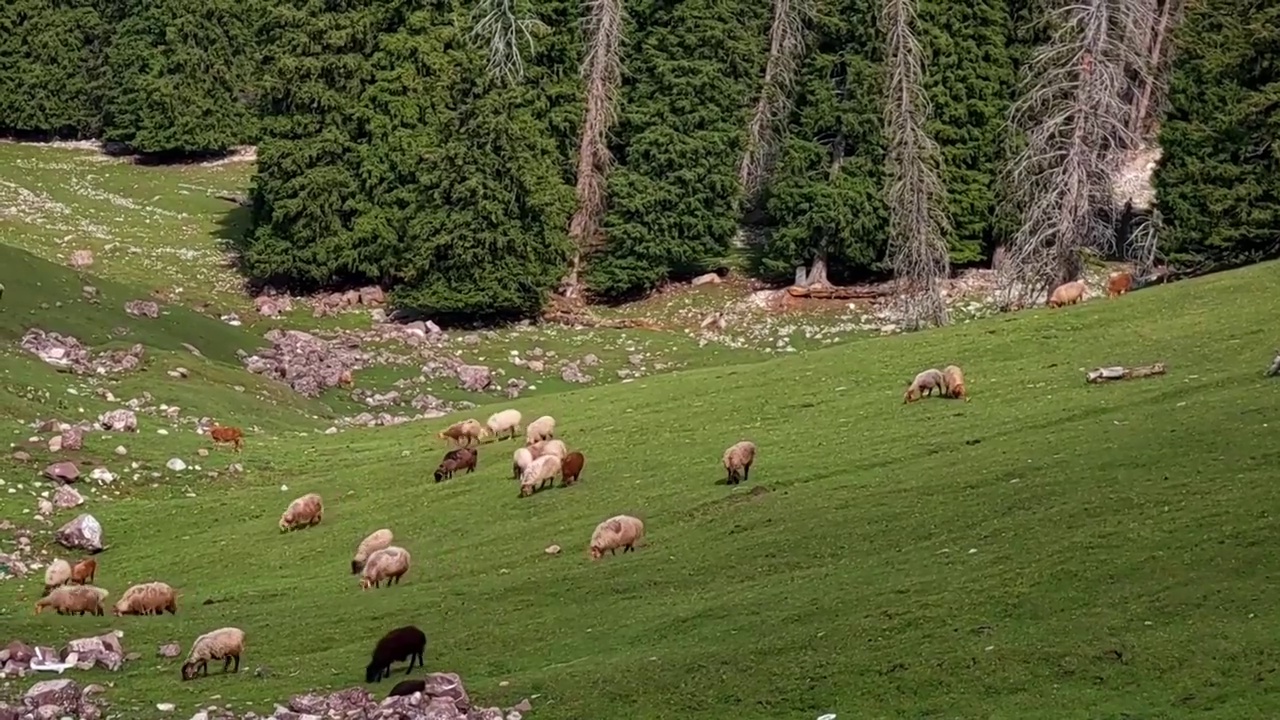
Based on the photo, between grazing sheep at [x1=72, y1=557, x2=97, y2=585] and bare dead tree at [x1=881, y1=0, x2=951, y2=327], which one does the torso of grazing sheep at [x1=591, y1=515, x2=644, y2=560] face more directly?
the grazing sheep

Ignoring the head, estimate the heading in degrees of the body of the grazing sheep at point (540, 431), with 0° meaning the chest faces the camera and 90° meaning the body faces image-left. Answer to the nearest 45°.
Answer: approximately 45°

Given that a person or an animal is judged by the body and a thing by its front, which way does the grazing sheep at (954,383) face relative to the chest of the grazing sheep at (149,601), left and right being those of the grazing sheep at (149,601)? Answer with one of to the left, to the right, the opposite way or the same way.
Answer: to the left

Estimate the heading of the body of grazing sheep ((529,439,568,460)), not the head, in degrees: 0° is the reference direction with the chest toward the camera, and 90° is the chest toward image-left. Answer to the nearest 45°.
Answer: approximately 90°

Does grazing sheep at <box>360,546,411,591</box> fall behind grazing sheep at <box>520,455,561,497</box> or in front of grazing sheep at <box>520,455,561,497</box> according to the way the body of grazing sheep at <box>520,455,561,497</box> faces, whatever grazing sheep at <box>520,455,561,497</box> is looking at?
in front

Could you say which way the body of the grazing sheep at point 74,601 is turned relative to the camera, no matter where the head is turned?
to the viewer's left

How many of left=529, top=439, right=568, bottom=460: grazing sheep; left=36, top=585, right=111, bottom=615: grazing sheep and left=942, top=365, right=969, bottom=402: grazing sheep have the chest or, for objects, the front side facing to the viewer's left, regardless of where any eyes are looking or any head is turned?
2

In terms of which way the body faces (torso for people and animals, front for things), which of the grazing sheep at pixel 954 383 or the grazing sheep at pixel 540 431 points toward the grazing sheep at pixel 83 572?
the grazing sheep at pixel 540 431

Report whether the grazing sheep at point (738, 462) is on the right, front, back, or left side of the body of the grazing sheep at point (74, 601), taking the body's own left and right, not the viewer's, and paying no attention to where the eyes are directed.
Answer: back

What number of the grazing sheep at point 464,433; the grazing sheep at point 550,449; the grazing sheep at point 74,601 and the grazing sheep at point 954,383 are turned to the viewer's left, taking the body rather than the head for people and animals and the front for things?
3

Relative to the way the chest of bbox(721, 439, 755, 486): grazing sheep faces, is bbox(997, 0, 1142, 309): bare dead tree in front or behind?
behind

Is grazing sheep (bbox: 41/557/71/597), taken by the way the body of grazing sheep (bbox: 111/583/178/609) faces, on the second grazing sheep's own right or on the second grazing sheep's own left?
on the second grazing sheep's own right

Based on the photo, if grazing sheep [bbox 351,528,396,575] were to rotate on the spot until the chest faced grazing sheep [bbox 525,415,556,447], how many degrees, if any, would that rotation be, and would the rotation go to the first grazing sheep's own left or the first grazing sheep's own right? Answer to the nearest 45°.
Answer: approximately 180°

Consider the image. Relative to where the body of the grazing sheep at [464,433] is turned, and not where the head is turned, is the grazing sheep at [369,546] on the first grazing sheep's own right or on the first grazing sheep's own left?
on the first grazing sheep's own left

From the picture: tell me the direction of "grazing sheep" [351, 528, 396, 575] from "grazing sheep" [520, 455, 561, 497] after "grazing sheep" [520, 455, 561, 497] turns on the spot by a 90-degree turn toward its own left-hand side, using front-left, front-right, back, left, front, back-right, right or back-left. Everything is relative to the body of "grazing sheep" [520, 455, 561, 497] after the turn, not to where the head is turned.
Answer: right

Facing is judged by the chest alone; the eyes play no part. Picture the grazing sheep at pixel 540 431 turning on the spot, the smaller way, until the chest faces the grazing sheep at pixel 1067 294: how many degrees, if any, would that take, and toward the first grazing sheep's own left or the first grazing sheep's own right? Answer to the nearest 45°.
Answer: approximately 180°

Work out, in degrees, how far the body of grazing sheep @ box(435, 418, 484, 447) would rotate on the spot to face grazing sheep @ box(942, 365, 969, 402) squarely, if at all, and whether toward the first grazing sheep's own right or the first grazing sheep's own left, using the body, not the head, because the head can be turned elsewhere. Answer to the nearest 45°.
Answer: approximately 180°

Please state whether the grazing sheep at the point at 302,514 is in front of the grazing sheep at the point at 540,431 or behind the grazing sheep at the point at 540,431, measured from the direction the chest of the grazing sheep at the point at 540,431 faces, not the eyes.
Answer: in front

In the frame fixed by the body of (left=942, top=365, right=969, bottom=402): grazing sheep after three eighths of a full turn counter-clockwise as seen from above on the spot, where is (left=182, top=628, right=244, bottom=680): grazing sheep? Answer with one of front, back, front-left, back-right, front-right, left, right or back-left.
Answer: back-left

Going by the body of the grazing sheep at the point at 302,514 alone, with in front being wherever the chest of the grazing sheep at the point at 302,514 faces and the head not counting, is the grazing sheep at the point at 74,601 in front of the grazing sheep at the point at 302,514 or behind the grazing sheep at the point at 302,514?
in front

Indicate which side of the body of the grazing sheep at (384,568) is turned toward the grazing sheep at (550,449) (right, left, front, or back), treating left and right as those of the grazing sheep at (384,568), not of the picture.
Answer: back
